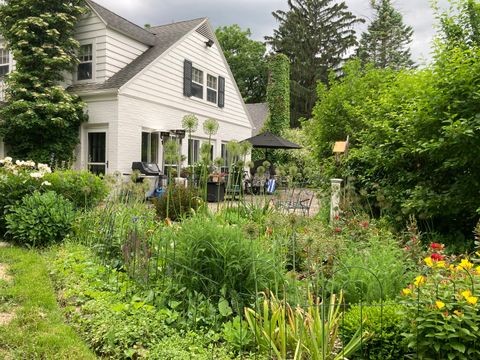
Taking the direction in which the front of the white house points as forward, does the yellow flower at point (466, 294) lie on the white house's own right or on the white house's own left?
on the white house's own left

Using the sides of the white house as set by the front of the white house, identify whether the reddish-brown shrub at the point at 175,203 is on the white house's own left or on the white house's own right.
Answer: on the white house's own left

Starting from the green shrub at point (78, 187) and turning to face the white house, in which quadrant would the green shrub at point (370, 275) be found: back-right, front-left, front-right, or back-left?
back-right

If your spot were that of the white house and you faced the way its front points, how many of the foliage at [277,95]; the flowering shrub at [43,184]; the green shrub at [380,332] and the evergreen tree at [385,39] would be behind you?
2

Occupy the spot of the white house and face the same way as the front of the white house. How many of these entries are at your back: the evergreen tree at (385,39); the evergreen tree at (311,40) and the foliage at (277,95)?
3

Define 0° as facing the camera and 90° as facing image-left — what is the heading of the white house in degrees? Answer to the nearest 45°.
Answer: approximately 45°

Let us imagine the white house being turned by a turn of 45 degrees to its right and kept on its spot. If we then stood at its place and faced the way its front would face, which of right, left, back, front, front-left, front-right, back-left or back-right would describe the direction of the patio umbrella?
back

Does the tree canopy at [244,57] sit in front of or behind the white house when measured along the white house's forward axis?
behind
